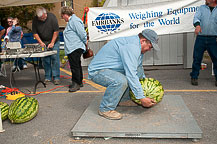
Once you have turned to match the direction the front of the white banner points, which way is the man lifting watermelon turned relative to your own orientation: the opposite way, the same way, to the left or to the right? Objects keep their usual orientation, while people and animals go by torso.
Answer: to the left

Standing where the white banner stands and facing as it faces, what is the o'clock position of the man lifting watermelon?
The man lifting watermelon is roughly at 12 o'clock from the white banner.

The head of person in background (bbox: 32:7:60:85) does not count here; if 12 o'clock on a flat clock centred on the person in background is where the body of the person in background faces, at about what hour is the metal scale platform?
The metal scale platform is roughly at 10 o'clock from the person in background.

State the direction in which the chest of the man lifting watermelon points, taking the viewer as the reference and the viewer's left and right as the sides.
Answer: facing to the right of the viewer

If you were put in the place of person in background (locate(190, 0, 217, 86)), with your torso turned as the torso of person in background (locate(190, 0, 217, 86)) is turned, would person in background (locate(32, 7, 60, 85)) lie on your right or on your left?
on your right
